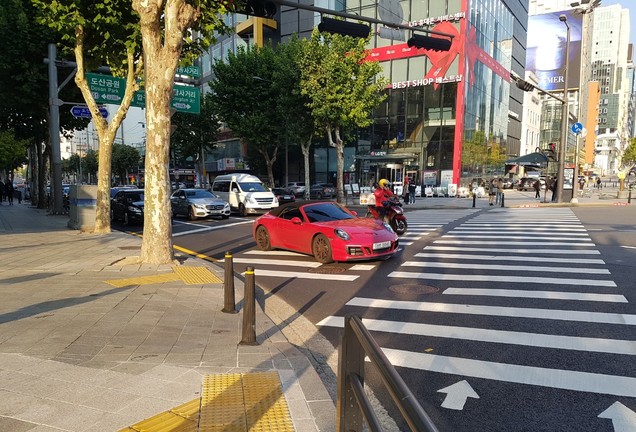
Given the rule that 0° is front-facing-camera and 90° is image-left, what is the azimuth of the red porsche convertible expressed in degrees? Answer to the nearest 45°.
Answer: approximately 315°

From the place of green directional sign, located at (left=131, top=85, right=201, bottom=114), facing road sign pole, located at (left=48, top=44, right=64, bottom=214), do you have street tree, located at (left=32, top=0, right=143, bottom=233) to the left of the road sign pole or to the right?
left

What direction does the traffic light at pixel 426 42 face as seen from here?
away from the camera

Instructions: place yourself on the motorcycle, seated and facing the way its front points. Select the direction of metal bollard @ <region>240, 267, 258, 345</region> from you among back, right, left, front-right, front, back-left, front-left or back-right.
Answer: front-right

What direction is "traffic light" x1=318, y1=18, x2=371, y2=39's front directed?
away from the camera

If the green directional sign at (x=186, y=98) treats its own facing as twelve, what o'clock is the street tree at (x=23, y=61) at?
The street tree is roughly at 3 o'clock from the green directional sign.

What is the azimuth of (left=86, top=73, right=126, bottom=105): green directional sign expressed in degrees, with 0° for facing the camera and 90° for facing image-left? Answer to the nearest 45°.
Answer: approximately 0°
